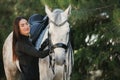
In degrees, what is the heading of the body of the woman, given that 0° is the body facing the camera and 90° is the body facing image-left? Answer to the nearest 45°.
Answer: approximately 270°

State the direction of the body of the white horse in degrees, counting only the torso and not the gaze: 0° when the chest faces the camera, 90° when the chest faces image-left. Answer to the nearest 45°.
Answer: approximately 315°

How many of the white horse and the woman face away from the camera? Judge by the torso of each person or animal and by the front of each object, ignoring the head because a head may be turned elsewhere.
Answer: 0
